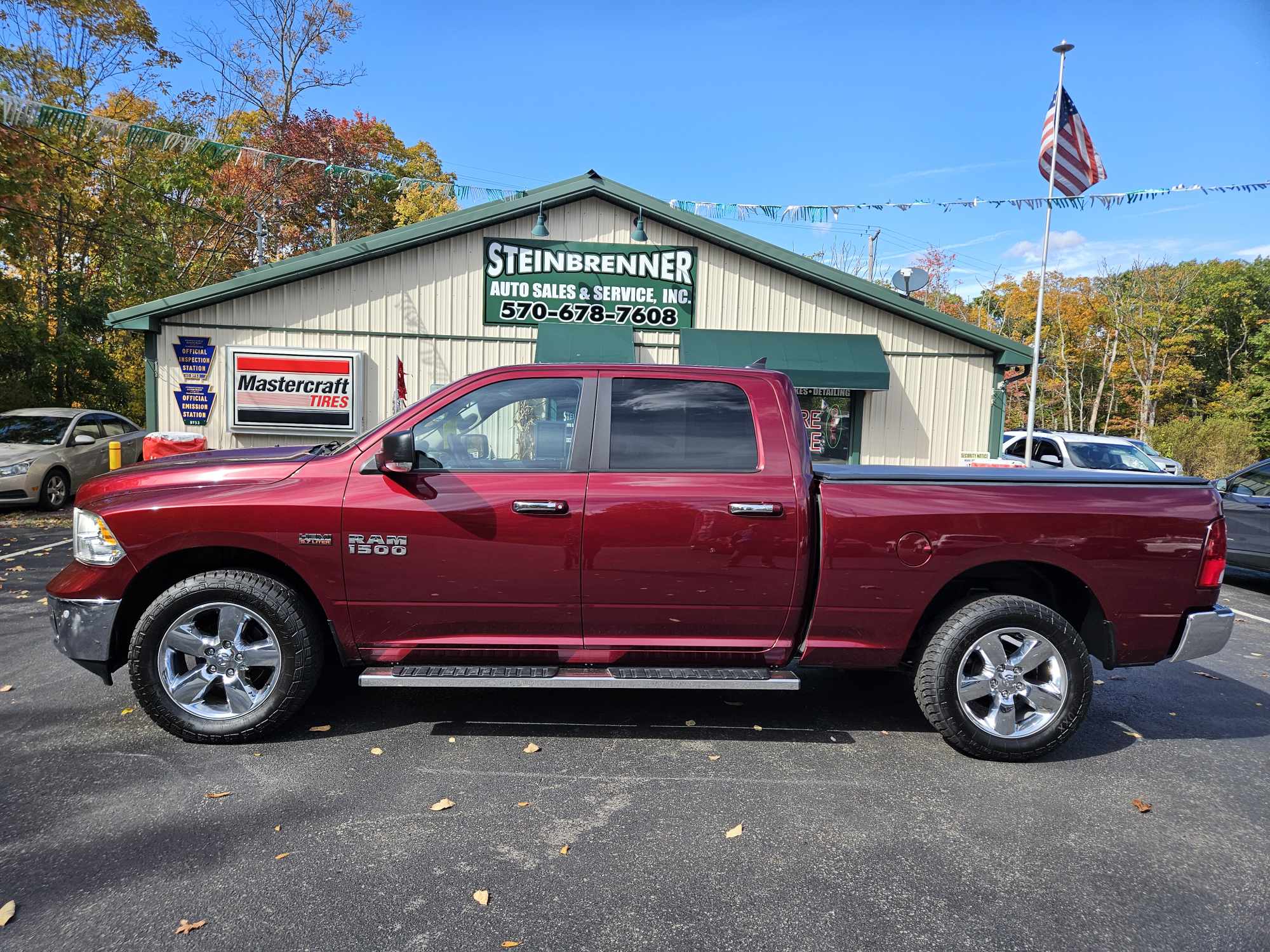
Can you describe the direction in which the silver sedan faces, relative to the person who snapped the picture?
facing the viewer and to the left of the viewer

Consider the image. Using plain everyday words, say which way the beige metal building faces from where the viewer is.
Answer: facing the viewer

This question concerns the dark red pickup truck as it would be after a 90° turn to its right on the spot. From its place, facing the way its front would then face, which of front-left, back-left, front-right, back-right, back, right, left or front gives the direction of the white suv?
front-right

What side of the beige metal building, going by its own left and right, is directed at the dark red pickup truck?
front

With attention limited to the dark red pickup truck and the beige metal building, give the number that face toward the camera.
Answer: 1

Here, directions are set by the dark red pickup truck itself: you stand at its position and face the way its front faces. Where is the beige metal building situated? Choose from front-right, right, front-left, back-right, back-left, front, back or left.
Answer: right

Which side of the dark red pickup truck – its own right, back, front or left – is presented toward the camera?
left

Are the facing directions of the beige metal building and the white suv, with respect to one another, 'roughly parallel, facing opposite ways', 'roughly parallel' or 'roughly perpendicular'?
roughly parallel

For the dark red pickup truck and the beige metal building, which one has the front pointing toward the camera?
the beige metal building

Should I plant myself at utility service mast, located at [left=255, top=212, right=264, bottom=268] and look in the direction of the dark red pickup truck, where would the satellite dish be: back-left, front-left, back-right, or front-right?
front-left

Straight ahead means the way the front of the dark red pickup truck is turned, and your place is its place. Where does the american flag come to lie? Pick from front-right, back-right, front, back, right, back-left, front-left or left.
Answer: back-right

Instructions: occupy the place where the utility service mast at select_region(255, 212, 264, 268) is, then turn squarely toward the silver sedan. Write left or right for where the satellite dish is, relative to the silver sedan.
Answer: left
